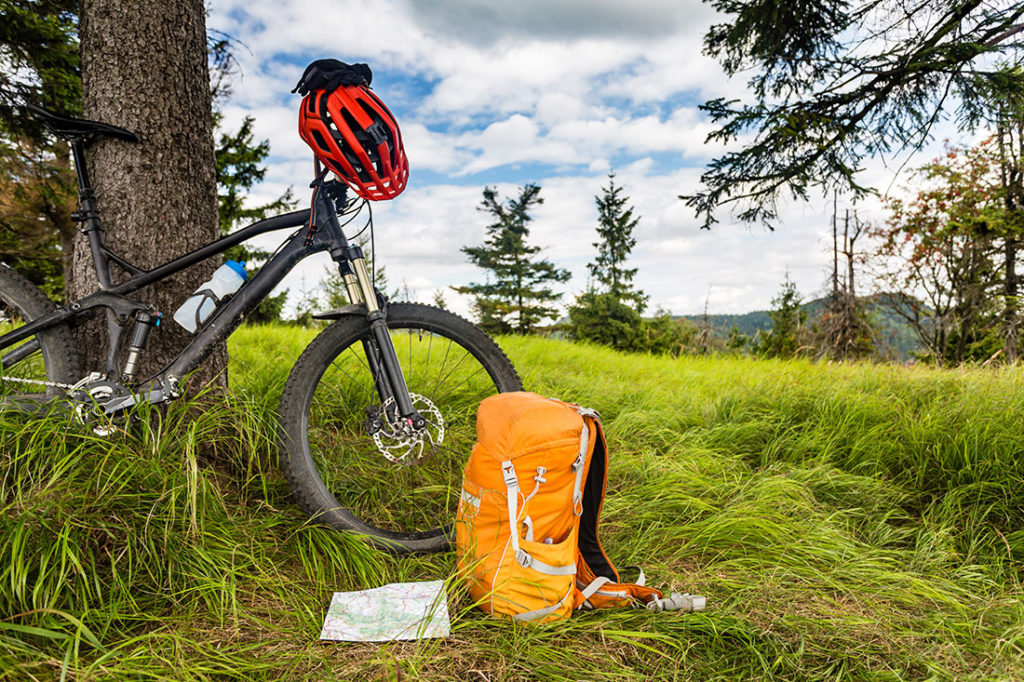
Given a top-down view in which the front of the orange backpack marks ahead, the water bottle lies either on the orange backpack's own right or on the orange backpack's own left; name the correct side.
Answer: on the orange backpack's own right

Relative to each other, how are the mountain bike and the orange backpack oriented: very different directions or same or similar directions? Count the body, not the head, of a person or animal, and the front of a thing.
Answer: very different directions

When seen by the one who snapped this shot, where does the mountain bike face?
facing to the right of the viewer

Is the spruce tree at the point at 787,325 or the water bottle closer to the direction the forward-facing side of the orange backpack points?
the water bottle

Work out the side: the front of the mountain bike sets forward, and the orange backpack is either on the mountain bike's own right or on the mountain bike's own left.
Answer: on the mountain bike's own right

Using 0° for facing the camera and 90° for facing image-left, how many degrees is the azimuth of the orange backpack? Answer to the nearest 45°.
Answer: approximately 45°

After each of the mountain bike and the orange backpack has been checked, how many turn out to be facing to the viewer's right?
1
